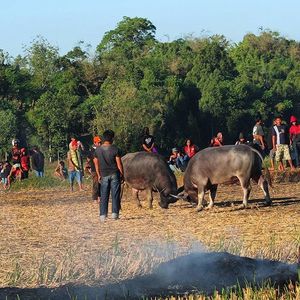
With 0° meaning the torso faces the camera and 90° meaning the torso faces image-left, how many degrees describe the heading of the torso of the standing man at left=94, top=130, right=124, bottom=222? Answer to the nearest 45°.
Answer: approximately 180°

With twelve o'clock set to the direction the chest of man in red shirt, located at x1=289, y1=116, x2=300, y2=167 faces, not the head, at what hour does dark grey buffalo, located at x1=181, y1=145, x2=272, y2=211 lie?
The dark grey buffalo is roughly at 1 o'clock from the man in red shirt.

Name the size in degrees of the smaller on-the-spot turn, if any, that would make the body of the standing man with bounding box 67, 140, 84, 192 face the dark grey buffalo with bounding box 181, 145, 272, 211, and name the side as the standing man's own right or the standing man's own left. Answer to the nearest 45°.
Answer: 0° — they already face it

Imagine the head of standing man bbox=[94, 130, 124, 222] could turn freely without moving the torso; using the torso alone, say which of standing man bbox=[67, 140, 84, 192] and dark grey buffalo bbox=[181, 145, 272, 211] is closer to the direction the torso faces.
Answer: the standing man

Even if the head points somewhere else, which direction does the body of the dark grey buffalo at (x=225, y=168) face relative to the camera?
to the viewer's left

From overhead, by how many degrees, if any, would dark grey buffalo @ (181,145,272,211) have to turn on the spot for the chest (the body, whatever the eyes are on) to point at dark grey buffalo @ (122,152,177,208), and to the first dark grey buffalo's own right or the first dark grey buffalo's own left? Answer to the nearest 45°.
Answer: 0° — it already faces it

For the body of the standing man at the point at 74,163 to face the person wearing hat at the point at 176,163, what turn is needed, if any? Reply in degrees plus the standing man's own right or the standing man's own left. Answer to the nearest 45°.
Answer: approximately 90° to the standing man's own left
